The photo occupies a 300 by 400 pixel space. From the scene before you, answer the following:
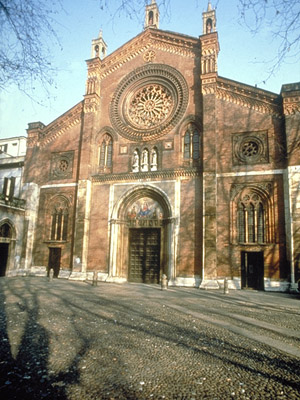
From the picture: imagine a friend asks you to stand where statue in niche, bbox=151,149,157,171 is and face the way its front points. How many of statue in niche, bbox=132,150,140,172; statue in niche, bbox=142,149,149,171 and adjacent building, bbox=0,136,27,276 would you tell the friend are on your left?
0

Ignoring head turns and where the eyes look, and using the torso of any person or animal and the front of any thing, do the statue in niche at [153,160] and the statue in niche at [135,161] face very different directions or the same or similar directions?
same or similar directions

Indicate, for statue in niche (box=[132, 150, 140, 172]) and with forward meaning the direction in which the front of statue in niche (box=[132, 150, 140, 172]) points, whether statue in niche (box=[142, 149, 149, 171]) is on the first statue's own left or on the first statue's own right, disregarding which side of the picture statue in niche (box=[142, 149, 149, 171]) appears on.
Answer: on the first statue's own left

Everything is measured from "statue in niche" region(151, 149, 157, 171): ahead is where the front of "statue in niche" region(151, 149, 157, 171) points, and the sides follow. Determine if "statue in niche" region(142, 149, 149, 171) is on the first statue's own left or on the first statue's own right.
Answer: on the first statue's own right

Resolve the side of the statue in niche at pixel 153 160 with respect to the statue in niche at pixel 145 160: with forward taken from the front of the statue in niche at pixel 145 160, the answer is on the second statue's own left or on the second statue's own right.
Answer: on the second statue's own left

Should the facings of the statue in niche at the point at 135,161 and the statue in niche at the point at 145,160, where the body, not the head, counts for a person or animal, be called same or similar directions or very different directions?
same or similar directions

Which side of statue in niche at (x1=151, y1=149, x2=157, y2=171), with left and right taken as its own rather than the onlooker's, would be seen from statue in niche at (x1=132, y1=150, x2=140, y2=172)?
right

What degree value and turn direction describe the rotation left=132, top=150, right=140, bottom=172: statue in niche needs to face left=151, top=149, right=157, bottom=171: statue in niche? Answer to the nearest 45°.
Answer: approximately 45° to its left

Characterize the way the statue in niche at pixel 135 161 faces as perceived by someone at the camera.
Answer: facing the viewer

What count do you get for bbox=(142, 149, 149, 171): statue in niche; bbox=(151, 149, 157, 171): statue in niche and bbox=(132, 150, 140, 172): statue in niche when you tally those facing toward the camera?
3

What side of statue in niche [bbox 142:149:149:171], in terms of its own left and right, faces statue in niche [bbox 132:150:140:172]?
right

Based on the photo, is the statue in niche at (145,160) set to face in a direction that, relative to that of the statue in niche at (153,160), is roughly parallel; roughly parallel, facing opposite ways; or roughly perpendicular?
roughly parallel

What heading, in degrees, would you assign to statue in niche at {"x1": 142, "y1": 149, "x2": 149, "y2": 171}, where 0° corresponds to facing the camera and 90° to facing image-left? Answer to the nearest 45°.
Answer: approximately 0°

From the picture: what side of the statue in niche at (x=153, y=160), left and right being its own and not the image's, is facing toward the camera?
front

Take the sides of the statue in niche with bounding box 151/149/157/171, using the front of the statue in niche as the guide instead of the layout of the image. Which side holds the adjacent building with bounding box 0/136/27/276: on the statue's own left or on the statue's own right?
on the statue's own right
